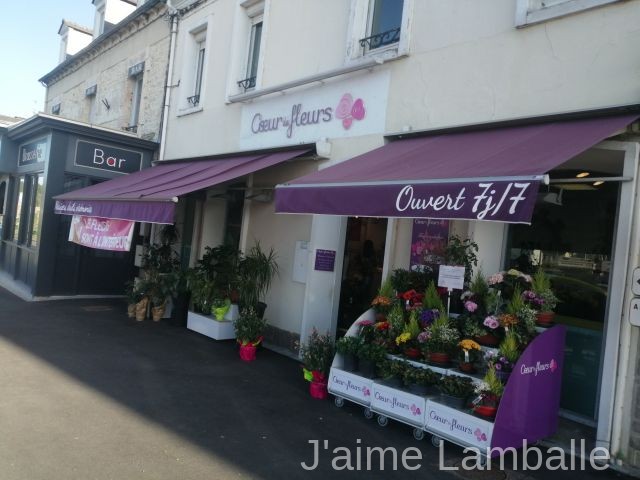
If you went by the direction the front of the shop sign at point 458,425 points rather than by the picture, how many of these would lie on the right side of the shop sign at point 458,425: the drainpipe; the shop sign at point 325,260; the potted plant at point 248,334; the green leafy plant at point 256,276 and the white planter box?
5

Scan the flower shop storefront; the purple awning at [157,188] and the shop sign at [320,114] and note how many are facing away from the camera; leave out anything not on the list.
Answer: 0

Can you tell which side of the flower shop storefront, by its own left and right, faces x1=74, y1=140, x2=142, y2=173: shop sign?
right

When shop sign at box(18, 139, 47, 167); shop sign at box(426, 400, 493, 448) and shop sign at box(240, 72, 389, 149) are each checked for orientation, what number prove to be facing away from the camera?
0

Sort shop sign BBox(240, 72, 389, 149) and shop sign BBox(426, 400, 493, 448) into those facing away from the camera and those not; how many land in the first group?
0

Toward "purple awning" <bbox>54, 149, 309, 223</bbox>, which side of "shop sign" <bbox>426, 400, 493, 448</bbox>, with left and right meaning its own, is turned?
right

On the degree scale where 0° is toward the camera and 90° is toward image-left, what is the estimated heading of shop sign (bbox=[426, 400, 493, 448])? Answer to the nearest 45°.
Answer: approximately 45°

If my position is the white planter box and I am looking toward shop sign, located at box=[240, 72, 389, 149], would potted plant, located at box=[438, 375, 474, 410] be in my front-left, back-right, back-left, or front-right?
front-right

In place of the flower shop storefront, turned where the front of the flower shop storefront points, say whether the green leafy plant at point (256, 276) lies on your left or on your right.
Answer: on your right

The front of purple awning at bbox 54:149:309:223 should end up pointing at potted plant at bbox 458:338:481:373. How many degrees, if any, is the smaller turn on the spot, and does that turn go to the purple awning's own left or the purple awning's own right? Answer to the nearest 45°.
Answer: approximately 90° to the purple awning's own left

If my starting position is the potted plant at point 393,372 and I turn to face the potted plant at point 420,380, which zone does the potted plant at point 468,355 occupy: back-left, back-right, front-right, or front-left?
front-left

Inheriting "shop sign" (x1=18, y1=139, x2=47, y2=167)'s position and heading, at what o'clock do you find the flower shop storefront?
The flower shop storefront is roughly at 10 o'clock from the shop sign.

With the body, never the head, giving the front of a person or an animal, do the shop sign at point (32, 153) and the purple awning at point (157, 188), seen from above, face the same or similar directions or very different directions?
same or similar directions
